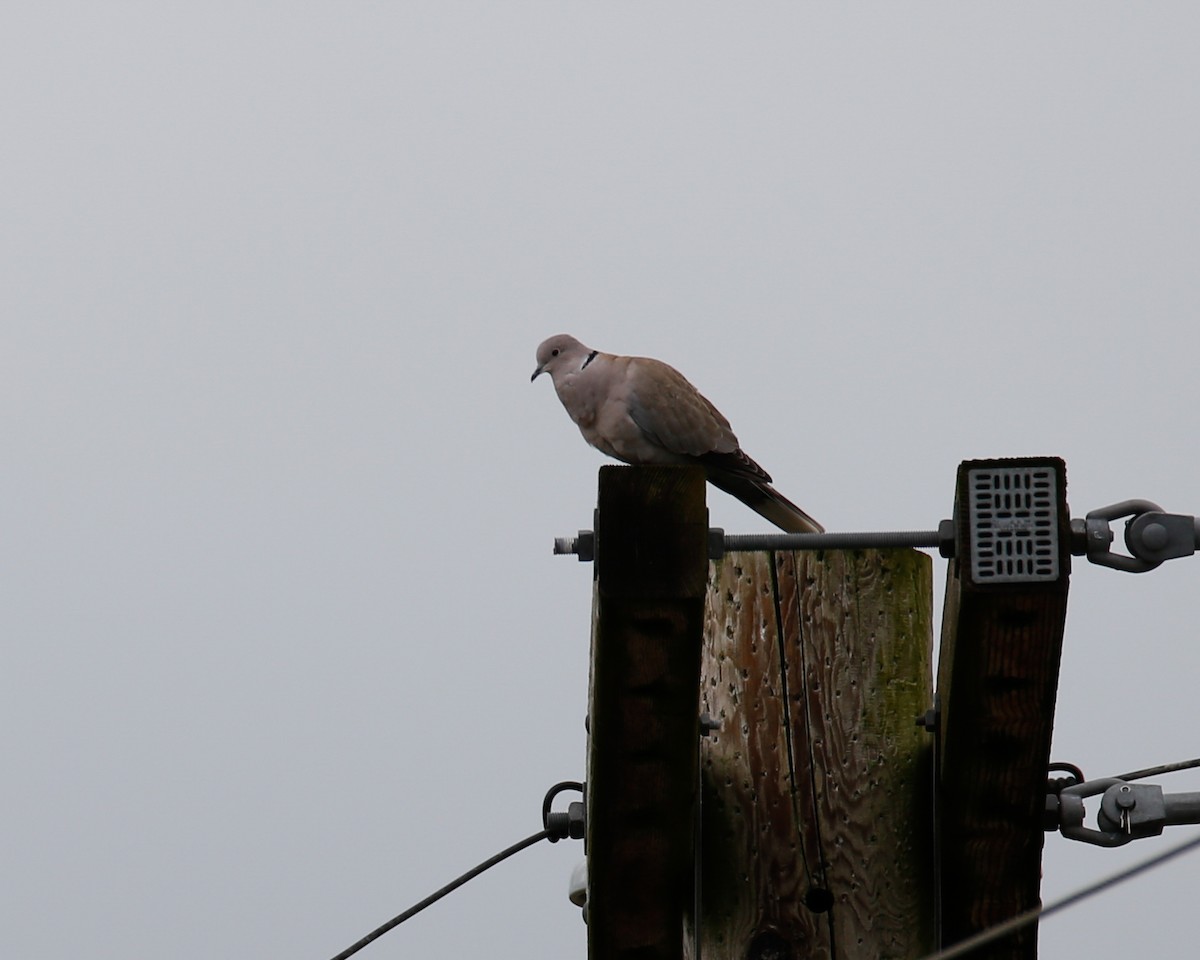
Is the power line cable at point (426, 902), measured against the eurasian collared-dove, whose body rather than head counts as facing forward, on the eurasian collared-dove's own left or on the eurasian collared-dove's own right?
on the eurasian collared-dove's own left

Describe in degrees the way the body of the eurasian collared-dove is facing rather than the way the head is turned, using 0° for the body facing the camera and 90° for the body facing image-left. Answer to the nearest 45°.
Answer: approximately 90°
